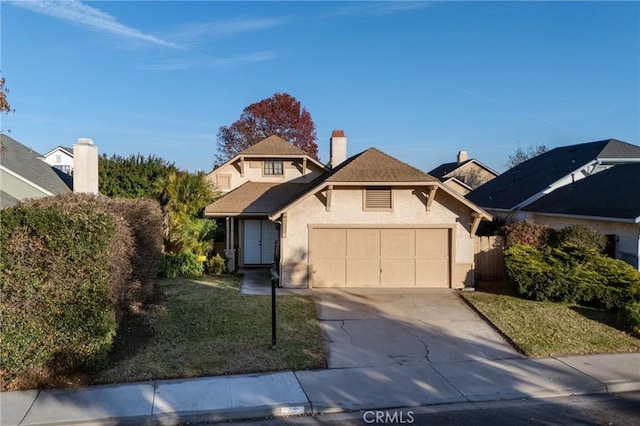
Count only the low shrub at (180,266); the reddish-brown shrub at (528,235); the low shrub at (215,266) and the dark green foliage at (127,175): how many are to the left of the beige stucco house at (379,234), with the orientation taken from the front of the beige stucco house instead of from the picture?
1

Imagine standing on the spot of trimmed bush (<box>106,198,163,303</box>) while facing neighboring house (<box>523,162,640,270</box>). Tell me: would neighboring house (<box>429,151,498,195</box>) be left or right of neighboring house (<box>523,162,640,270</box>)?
left

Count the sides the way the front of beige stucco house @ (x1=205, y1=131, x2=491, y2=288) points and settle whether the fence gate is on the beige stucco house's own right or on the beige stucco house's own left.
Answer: on the beige stucco house's own left

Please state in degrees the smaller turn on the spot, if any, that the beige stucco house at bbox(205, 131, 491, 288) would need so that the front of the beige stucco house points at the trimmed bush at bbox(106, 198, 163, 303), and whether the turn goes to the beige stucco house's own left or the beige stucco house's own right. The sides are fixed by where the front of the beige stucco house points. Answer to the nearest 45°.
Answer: approximately 45° to the beige stucco house's own right

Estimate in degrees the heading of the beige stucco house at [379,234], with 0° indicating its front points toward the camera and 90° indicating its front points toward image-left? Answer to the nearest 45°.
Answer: approximately 0°

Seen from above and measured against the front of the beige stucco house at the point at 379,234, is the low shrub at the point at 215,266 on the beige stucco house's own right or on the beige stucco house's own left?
on the beige stucco house's own right

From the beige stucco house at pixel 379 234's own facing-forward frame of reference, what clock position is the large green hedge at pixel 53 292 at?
The large green hedge is roughly at 1 o'clock from the beige stucco house.

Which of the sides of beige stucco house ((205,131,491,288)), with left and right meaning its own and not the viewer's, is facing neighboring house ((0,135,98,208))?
right

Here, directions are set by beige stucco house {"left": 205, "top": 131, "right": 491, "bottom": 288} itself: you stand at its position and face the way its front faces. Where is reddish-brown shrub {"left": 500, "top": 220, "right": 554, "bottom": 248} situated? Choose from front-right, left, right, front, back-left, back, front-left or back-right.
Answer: left

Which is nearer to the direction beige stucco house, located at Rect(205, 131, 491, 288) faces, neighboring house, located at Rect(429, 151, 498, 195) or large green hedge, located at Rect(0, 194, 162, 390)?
the large green hedge

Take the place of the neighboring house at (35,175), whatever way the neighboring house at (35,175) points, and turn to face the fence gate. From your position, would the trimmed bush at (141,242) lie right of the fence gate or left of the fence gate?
right

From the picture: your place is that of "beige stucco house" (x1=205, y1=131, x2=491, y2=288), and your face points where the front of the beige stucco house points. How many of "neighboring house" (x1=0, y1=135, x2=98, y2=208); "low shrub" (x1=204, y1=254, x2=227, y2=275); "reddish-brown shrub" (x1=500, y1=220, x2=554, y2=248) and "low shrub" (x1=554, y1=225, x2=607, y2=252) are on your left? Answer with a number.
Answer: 2

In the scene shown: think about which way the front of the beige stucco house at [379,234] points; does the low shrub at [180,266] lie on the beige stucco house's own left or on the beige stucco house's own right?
on the beige stucco house's own right
